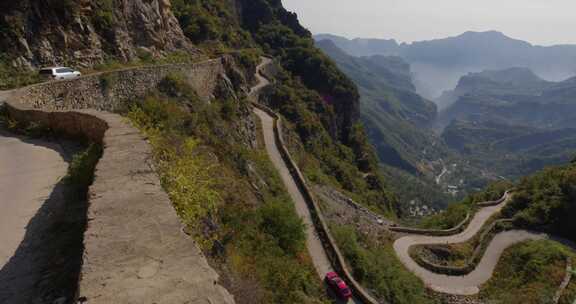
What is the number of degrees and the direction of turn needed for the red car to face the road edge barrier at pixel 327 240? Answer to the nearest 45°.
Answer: approximately 45° to its right

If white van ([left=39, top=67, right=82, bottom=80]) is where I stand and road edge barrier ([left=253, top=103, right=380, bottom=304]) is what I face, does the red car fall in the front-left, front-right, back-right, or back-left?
front-right

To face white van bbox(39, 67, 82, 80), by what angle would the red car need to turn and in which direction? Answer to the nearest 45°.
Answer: approximately 45° to its left

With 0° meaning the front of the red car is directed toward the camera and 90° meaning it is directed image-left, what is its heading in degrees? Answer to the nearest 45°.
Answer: approximately 135°

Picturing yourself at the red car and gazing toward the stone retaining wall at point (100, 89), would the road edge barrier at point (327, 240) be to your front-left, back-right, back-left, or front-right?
front-right

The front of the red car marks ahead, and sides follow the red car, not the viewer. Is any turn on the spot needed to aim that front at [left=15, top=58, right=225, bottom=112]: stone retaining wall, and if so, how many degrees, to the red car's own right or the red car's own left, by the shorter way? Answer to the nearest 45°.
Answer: approximately 45° to the red car's own left

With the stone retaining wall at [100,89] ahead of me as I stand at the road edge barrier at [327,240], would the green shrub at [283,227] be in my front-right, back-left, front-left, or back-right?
front-left
